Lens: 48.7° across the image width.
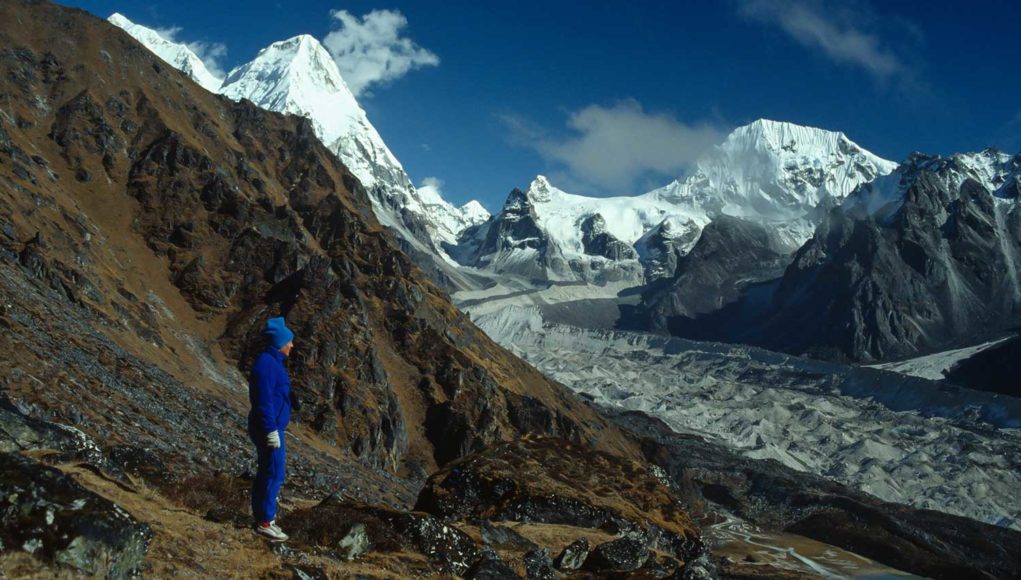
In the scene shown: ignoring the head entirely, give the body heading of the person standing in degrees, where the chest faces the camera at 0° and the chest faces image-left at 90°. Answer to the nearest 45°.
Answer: approximately 270°

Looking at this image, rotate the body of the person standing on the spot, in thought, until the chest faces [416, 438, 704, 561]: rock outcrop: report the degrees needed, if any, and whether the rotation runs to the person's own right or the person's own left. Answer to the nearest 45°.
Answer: approximately 45° to the person's own left

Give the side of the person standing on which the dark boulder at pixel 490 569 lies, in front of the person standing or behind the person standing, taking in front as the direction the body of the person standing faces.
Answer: in front

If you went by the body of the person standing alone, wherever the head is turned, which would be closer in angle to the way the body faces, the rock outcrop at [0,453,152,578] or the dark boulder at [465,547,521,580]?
the dark boulder

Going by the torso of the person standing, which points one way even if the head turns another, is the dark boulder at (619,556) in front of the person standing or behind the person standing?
in front

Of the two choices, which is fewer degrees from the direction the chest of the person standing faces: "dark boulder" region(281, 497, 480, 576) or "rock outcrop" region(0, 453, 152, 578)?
the dark boulder

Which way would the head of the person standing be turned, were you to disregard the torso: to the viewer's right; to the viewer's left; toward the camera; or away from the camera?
to the viewer's right
